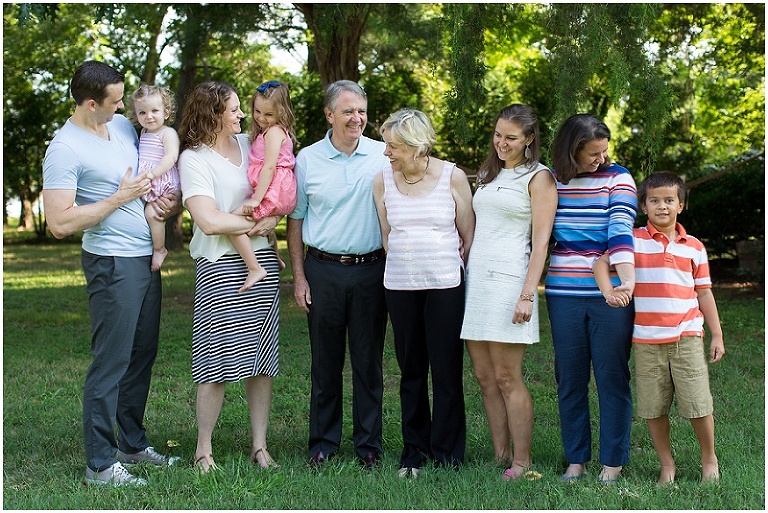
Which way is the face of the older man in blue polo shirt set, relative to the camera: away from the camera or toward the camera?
toward the camera

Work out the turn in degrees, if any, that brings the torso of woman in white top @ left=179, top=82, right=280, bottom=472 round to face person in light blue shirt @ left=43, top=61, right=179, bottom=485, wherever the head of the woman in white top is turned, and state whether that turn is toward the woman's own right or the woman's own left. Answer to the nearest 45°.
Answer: approximately 135° to the woman's own right

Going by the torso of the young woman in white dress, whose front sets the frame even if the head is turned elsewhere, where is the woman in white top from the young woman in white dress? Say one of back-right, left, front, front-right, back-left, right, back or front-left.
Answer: front-right

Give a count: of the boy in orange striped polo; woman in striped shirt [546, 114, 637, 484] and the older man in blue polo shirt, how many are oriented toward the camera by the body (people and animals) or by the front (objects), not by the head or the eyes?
3

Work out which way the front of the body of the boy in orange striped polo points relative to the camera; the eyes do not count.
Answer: toward the camera

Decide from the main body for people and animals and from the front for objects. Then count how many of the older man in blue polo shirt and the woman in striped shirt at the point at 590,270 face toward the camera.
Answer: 2

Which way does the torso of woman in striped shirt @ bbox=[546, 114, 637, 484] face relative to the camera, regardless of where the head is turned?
toward the camera

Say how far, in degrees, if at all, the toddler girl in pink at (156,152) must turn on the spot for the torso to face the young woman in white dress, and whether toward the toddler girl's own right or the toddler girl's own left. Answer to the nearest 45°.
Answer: approximately 90° to the toddler girl's own left

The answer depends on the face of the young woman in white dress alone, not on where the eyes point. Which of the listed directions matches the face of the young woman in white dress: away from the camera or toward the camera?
toward the camera

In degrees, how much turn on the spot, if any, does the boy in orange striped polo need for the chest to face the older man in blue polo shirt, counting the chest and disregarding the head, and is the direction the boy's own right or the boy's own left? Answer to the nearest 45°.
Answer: approximately 90° to the boy's own right

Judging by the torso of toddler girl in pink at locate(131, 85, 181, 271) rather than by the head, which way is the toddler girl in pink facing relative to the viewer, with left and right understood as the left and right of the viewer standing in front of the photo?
facing the viewer and to the left of the viewer

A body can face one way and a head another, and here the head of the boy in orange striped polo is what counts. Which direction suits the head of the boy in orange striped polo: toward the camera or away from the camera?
toward the camera

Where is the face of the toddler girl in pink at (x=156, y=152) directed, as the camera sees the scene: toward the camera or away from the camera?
toward the camera

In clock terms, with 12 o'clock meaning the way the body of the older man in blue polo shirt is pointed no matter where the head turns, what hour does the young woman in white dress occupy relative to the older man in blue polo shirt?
The young woman in white dress is roughly at 10 o'clock from the older man in blue polo shirt.
